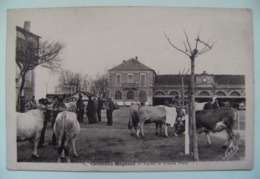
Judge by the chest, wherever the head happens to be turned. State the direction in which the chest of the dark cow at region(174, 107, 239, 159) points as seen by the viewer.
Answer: to the viewer's left

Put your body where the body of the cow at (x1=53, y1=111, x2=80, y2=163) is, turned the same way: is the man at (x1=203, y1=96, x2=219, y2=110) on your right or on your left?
on your right

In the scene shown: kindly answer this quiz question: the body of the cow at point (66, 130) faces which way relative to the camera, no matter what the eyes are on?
away from the camera
